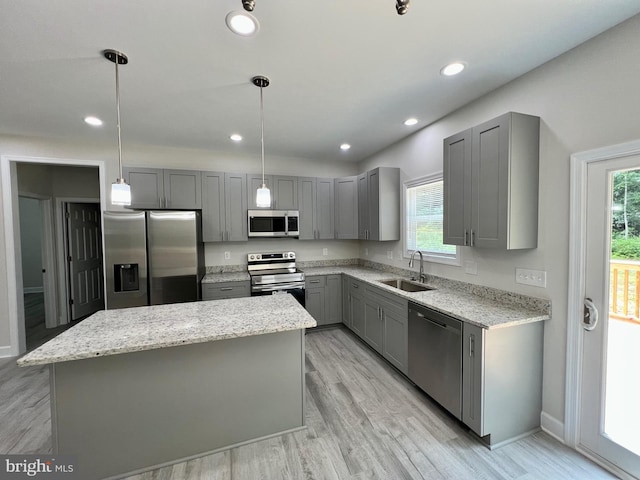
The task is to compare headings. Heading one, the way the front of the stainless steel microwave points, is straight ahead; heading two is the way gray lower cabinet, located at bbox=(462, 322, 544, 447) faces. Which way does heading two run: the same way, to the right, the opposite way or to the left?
to the right

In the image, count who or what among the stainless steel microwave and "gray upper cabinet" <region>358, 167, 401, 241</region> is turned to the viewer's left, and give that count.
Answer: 1

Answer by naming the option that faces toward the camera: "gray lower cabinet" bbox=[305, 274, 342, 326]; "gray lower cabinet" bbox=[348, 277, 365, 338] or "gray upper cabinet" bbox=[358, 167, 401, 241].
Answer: "gray lower cabinet" bbox=[305, 274, 342, 326]

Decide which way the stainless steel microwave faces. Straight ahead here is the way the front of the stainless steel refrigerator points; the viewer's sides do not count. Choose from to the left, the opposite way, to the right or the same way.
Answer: the same way

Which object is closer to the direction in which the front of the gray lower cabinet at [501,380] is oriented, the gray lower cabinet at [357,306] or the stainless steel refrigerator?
the stainless steel refrigerator

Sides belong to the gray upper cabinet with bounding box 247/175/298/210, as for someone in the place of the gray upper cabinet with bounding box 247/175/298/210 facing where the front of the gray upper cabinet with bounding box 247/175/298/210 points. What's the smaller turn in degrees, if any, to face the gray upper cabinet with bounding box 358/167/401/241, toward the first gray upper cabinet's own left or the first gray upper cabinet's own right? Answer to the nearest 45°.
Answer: approximately 45° to the first gray upper cabinet's own left

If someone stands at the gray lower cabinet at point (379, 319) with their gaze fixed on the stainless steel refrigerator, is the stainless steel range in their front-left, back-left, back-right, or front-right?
front-right

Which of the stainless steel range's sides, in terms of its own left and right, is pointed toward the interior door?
right

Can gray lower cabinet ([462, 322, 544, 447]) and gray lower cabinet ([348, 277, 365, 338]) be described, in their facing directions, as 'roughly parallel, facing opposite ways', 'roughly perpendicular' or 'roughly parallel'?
roughly parallel

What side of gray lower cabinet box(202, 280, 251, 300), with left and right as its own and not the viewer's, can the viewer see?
front

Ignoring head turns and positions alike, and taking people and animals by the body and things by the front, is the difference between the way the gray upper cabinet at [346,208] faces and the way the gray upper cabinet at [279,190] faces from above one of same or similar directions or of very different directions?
same or similar directions

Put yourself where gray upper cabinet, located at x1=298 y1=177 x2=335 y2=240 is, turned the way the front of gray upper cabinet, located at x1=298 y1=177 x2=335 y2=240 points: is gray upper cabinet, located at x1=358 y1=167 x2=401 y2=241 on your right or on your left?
on your left

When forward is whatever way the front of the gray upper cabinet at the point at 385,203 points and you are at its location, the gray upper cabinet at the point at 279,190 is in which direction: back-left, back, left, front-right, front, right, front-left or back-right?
front

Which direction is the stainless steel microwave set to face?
toward the camera

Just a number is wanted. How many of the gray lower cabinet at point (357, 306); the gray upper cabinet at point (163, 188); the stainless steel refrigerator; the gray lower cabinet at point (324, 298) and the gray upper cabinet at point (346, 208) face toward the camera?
4

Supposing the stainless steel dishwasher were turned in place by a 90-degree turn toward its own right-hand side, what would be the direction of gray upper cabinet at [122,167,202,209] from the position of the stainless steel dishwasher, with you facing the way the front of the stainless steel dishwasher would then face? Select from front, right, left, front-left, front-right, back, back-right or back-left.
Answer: front-left

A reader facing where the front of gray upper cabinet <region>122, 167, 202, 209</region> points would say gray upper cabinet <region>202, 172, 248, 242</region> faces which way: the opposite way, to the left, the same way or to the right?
the same way

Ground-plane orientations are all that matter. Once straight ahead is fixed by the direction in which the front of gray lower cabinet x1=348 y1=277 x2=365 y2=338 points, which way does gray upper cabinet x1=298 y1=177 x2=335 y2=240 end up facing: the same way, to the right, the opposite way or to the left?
to the left

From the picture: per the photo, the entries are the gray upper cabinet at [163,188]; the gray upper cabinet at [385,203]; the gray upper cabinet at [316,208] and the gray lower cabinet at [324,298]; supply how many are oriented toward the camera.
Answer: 3

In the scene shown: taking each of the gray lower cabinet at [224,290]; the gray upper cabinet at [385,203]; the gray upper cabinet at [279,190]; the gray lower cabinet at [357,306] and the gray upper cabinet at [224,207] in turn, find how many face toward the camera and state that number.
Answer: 3
